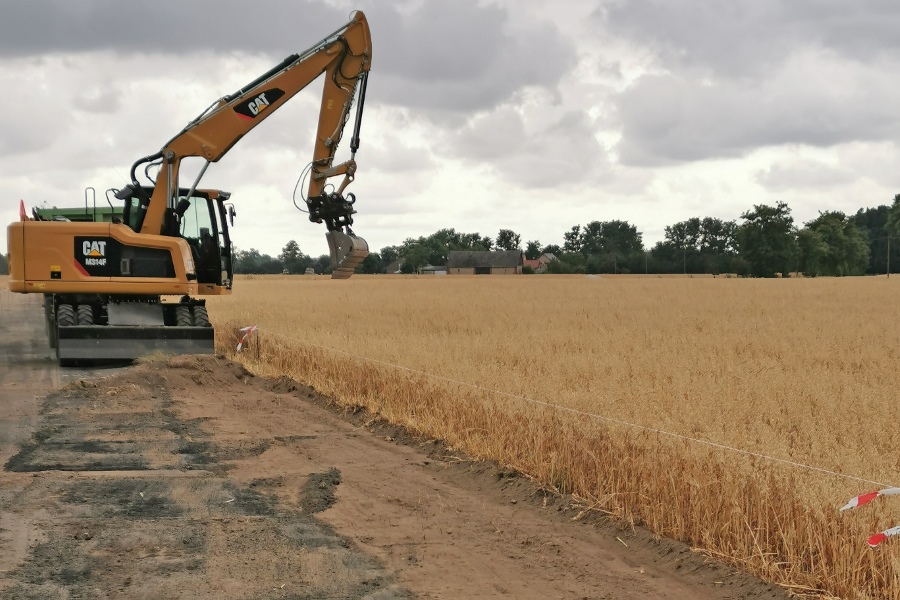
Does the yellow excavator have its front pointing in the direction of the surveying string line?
no

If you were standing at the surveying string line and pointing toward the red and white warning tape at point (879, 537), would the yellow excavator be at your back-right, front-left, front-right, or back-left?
back-right

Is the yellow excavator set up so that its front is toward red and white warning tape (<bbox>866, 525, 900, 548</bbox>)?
no
